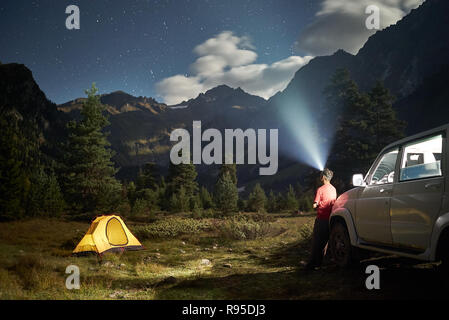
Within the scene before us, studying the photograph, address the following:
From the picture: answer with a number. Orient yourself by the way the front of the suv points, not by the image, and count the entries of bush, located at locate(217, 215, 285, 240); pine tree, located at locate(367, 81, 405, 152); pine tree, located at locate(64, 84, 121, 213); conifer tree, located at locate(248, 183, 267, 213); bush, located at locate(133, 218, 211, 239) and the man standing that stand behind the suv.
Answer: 0

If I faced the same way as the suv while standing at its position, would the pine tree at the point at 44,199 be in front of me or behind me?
in front

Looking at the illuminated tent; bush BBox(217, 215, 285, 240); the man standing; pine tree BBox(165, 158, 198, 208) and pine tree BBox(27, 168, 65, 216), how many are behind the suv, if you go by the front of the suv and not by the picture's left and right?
0

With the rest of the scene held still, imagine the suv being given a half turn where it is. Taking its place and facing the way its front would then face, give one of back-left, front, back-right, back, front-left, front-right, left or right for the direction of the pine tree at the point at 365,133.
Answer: back-left

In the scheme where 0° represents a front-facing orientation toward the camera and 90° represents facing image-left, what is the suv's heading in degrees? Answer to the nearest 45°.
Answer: approximately 135°

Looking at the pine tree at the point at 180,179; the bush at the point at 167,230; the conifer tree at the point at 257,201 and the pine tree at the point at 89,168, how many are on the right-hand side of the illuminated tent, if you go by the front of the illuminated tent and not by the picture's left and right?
0

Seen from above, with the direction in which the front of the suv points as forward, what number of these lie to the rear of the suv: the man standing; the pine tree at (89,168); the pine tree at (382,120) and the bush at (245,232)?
0

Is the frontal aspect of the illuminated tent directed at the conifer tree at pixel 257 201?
no

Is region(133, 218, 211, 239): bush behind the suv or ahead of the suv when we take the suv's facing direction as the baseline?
ahead

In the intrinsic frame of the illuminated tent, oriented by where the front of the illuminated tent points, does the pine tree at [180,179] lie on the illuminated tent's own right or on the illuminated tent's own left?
on the illuminated tent's own left

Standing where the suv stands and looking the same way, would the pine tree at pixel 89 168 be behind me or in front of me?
in front

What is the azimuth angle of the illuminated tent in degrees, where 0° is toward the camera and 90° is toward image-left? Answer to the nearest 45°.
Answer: approximately 315°
